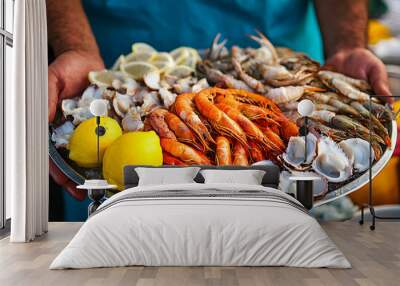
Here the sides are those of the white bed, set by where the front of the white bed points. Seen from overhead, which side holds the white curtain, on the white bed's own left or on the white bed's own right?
on the white bed's own right

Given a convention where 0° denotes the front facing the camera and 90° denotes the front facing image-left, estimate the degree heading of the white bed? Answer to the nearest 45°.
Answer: approximately 0°
